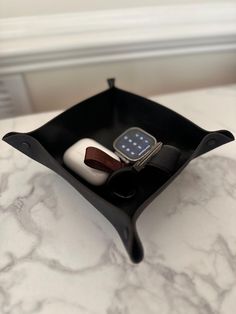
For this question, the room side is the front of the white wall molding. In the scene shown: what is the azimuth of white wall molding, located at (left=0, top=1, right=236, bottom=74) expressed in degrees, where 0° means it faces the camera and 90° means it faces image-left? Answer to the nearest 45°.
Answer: approximately 0°
